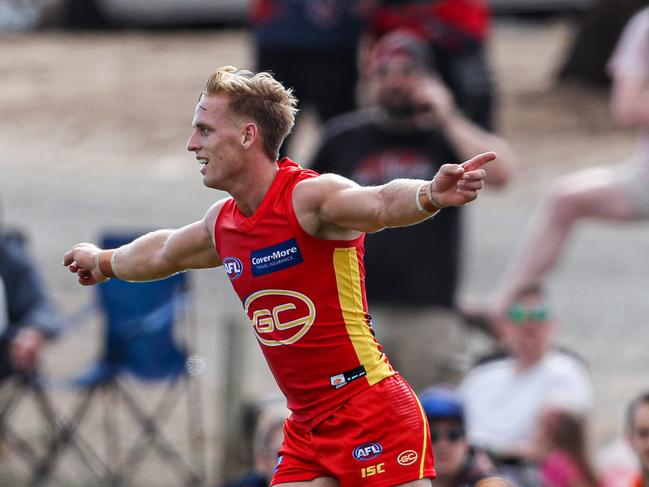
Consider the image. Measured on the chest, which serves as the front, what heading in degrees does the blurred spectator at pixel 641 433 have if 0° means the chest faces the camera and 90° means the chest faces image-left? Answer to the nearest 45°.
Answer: approximately 0°

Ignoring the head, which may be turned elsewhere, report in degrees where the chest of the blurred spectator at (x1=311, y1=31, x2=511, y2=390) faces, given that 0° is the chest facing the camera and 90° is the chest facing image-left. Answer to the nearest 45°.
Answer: approximately 0°

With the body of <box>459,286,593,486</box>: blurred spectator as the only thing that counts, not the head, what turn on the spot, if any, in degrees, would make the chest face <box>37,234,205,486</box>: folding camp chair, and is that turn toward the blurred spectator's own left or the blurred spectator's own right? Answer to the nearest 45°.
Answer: approximately 90° to the blurred spectator's own right

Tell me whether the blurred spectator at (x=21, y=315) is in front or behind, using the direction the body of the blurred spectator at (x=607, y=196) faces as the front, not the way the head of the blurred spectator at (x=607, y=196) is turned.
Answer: in front

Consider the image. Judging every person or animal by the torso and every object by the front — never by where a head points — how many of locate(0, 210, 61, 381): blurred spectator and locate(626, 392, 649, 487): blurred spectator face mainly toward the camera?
2

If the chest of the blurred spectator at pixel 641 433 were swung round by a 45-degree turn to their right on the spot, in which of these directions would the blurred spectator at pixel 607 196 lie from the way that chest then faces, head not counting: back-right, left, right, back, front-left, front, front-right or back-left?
back-right
